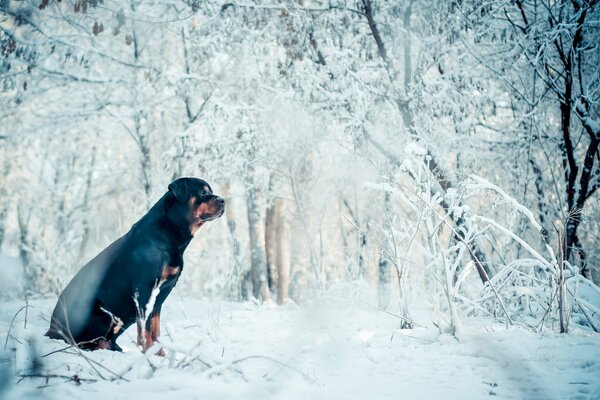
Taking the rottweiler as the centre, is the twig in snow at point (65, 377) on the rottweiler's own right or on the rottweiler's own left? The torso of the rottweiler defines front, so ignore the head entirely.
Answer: on the rottweiler's own right

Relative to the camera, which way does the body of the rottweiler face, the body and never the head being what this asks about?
to the viewer's right
